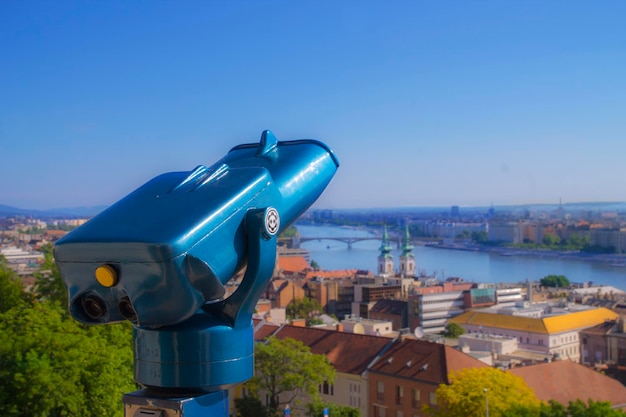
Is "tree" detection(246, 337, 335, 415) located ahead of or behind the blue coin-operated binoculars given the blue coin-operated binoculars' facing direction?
ahead

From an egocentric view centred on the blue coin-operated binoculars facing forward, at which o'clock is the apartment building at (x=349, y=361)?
The apartment building is roughly at 11 o'clock from the blue coin-operated binoculars.

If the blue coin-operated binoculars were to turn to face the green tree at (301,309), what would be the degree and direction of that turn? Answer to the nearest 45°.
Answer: approximately 45° to its left

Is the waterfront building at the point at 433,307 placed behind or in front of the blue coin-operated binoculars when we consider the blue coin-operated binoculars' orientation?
in front

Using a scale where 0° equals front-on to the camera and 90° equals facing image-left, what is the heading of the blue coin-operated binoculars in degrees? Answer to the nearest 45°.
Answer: approximately 225°

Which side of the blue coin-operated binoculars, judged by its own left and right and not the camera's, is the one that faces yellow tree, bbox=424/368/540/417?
front

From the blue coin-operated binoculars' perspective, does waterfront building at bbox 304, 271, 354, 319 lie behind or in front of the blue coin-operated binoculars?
in front

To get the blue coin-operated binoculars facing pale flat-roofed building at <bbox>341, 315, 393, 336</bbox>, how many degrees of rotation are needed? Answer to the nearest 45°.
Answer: approximately 45° to its left

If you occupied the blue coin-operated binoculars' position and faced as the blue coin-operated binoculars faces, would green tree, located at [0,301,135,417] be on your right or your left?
on your left
